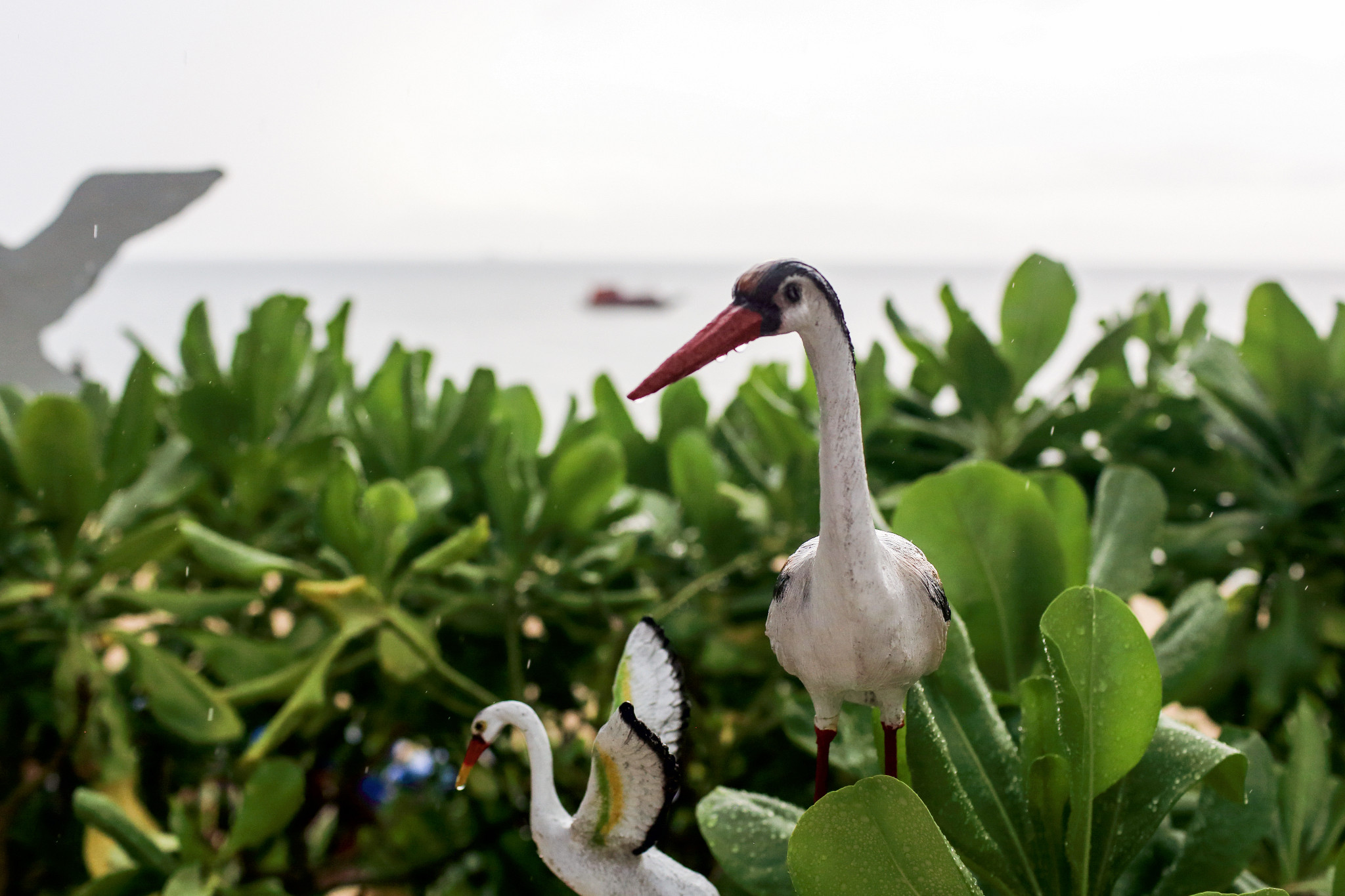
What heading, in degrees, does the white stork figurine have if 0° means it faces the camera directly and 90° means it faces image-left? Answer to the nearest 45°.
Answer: approximately 0°

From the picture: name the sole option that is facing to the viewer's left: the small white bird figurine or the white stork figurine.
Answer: the small white bird figurine

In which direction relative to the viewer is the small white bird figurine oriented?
to the viewer's left

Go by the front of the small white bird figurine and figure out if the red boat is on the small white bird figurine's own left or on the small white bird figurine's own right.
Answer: on the small white bird figurine's own right
